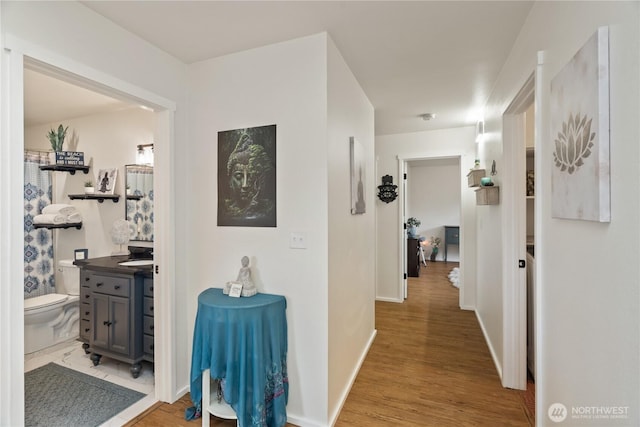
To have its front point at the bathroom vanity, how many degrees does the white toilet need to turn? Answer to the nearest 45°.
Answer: approximately 45° to its left

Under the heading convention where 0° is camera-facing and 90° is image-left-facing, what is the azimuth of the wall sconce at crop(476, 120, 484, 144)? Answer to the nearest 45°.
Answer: approximately 90°

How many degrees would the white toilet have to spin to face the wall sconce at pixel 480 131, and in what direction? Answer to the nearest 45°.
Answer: approximately 90° to its left

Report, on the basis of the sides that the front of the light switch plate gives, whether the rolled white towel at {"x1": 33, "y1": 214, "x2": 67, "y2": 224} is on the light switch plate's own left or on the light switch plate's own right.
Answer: on the light switch plate's own right

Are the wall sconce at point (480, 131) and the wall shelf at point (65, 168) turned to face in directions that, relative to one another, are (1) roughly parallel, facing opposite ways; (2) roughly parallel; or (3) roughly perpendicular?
roughly perpendicular

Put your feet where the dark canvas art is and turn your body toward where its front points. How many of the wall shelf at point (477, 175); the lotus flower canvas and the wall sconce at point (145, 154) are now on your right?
1

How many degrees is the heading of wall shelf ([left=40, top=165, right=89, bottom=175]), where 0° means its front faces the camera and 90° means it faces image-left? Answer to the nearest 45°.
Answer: approximately 45°

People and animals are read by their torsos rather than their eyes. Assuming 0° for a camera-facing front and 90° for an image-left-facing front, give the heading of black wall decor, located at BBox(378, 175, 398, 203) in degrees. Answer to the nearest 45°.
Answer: approximately 0°

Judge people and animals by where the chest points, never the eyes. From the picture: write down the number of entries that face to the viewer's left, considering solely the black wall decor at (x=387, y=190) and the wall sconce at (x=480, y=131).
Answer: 1

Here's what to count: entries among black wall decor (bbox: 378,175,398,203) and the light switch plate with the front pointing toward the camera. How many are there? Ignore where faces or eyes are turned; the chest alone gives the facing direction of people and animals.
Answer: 2

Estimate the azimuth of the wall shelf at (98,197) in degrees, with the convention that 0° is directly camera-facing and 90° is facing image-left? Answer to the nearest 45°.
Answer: approximately 45°

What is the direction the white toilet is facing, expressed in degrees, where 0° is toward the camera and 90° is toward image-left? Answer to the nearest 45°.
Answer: approximately 45°

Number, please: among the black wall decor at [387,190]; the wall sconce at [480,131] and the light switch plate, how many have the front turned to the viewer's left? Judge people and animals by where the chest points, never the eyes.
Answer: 1

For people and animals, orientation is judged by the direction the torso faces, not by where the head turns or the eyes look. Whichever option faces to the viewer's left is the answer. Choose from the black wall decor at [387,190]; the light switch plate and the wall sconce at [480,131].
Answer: the wall sconce

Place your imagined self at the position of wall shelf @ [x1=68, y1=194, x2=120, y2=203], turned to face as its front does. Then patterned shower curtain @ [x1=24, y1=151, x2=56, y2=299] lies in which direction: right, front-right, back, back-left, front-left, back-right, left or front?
right
